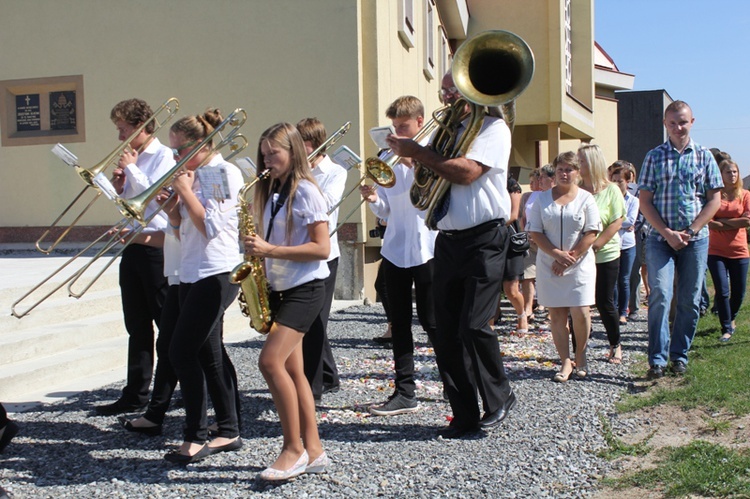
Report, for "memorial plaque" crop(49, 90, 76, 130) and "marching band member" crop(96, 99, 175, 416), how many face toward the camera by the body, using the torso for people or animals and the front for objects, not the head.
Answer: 1

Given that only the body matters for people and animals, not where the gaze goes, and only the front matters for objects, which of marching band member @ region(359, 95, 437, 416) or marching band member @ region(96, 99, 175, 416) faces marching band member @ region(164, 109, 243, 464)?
marching band member @ region(359, 95, 437, 416)

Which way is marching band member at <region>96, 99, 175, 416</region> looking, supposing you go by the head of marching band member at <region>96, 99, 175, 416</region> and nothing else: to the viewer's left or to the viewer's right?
to the viewer's left

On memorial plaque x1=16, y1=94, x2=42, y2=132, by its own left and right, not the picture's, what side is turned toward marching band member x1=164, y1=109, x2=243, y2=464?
front

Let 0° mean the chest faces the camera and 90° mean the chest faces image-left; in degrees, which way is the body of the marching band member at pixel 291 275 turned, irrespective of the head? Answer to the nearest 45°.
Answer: approximately 45°

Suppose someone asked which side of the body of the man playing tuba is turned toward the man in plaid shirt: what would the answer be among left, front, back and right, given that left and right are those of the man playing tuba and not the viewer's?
back

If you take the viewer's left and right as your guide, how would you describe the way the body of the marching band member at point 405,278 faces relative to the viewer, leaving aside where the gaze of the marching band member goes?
facing the viewer and to the left of the viewer

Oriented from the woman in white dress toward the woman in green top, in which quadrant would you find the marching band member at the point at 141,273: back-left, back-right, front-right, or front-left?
back-left

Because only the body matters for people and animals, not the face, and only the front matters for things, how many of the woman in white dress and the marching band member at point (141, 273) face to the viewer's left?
1

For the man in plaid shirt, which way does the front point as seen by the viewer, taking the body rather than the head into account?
toward the camera

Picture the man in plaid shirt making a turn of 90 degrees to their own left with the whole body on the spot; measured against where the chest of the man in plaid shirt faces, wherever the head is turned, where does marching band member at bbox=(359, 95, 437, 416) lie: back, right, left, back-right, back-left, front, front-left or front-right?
back-right

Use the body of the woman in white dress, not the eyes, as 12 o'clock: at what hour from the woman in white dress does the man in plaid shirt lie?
The man in plaid shirt is roughly at 9 o'clock from the woman in white dress.

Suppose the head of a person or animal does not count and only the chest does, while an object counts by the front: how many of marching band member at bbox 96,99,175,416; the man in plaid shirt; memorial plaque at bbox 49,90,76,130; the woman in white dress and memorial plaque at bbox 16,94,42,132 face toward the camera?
4

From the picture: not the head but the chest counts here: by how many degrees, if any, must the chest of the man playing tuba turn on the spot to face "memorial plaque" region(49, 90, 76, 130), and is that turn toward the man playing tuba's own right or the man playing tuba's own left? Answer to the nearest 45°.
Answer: approximately 90° to the man playing tuba's own right

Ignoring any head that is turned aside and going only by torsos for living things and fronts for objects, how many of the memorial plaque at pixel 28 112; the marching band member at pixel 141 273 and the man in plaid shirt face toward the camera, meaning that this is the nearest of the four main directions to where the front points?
2

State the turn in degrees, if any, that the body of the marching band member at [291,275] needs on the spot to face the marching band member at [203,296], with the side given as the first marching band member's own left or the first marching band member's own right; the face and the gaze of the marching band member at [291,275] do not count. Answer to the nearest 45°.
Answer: approximately 90° to the first marching band member's own right

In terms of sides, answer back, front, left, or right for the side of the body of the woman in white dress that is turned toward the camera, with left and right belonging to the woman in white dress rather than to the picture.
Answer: front

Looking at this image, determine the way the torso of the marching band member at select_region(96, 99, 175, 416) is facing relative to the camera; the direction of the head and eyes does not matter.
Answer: to the viewer's left

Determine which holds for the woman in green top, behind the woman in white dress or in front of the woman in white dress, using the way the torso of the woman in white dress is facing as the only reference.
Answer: behind

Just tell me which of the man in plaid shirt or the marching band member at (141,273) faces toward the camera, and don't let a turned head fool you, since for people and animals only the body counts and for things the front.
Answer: the man in plaid shirt

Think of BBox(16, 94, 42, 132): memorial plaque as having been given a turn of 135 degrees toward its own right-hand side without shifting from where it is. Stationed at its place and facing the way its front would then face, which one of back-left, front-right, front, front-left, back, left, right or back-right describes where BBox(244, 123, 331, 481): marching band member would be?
back-left

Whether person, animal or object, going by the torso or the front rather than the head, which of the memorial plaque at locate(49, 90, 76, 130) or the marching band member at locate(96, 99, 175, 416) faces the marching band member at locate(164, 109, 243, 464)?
the memorial plaque

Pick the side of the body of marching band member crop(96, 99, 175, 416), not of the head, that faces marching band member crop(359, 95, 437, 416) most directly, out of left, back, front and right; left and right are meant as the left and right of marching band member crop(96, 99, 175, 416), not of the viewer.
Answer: back
